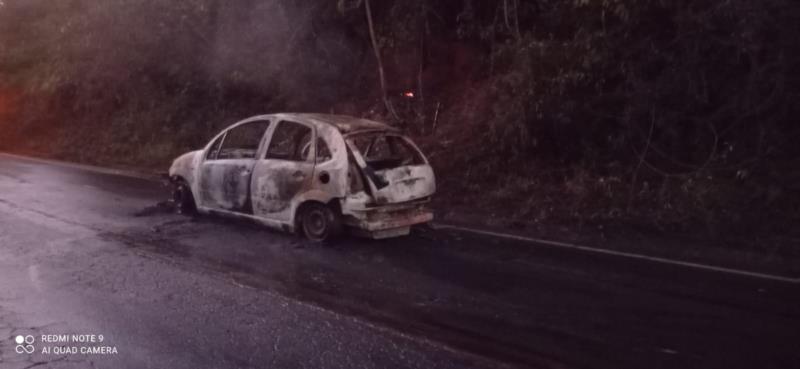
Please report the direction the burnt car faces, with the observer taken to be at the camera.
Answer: facing away from the viewer and to the left of the viewer
